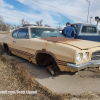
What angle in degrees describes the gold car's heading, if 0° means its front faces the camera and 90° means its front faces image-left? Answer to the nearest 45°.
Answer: approximately 315°

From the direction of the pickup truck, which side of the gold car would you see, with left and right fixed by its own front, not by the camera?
left
